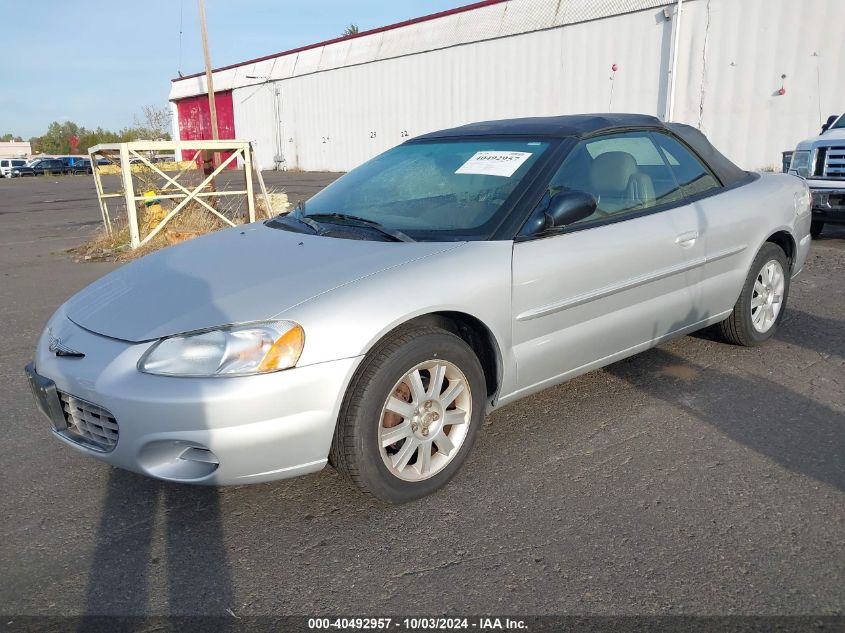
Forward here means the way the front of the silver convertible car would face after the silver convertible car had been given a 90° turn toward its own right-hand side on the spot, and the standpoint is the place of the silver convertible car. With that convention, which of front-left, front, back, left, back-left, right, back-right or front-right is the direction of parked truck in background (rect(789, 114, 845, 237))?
right

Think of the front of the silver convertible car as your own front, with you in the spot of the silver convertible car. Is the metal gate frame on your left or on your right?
on your right

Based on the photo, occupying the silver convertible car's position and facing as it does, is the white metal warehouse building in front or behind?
behind

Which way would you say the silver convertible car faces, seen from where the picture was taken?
facing the viewer and to the left of the viewer
